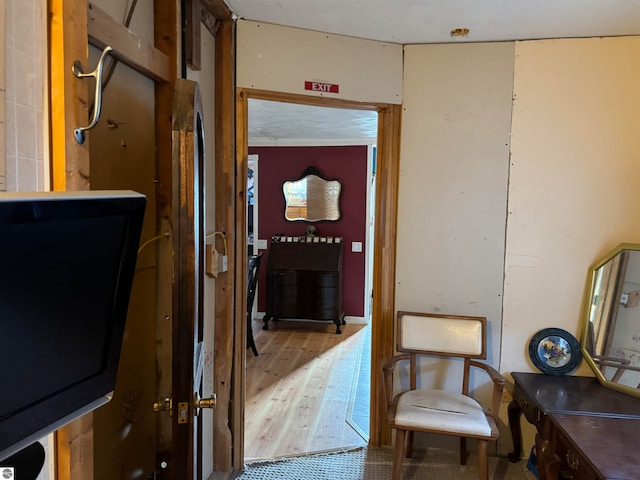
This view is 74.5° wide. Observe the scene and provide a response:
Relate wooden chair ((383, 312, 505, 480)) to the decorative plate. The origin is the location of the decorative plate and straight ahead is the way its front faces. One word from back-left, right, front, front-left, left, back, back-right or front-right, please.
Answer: front-right

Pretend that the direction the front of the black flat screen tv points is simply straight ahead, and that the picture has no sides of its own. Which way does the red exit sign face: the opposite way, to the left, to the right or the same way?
to the right

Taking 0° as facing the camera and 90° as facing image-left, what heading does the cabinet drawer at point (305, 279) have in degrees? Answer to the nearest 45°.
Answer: approximately 0°

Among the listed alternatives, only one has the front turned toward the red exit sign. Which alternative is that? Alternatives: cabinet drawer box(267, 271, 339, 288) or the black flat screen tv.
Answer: the cabinet drawer

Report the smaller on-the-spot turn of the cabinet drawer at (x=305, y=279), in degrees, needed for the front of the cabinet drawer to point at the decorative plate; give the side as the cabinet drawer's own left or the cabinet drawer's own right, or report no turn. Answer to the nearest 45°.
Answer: approximately 45° to the cabinet drawer's own left
